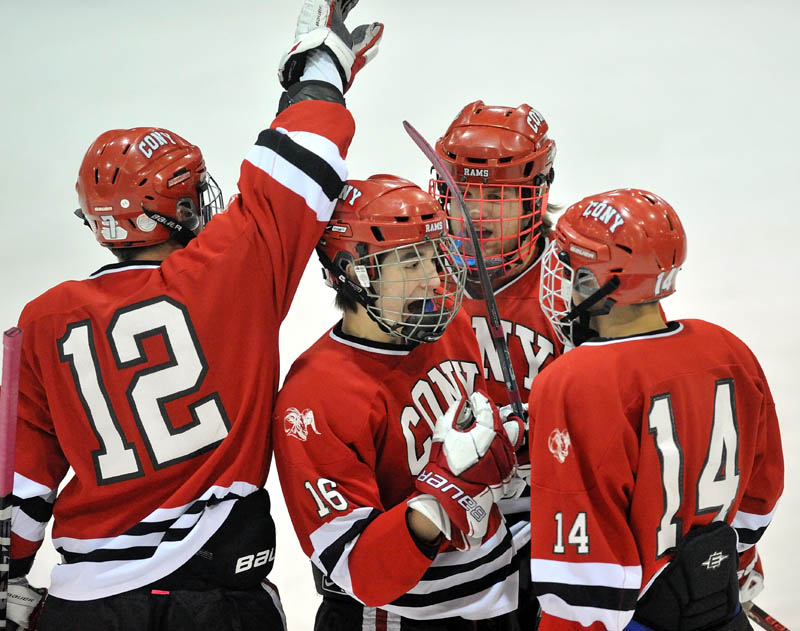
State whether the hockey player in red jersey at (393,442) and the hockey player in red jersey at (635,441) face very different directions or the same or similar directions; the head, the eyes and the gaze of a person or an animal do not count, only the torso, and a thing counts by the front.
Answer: very different directions

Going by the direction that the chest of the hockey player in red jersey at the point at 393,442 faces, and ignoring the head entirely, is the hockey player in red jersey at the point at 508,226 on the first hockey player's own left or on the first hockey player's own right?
on the first hockey player's own left

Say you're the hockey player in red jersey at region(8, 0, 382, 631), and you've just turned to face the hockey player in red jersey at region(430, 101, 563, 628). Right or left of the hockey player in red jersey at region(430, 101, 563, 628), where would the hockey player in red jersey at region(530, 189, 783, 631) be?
right

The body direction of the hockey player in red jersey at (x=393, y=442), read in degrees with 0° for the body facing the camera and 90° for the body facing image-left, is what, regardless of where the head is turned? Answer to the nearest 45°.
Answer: approximately 315°

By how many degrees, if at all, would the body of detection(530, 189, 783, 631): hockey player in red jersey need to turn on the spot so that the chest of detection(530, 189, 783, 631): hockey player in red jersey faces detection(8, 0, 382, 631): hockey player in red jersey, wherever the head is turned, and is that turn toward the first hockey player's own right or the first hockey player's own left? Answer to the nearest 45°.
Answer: approximately 45° to the first hockey player's own left

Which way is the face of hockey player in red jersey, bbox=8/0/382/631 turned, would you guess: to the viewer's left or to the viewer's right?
to the viewer's right

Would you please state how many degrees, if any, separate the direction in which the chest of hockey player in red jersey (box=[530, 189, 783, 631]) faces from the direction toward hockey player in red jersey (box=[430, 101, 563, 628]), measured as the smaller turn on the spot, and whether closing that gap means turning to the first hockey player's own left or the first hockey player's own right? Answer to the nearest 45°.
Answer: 0° — they already face them

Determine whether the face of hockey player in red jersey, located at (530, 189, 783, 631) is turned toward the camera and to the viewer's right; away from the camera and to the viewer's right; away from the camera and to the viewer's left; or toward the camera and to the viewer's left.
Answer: away from the camera and to the viewer's left

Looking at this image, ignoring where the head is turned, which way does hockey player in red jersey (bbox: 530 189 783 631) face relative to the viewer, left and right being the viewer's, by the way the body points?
facing away from the viewer and to the left of the viewer
